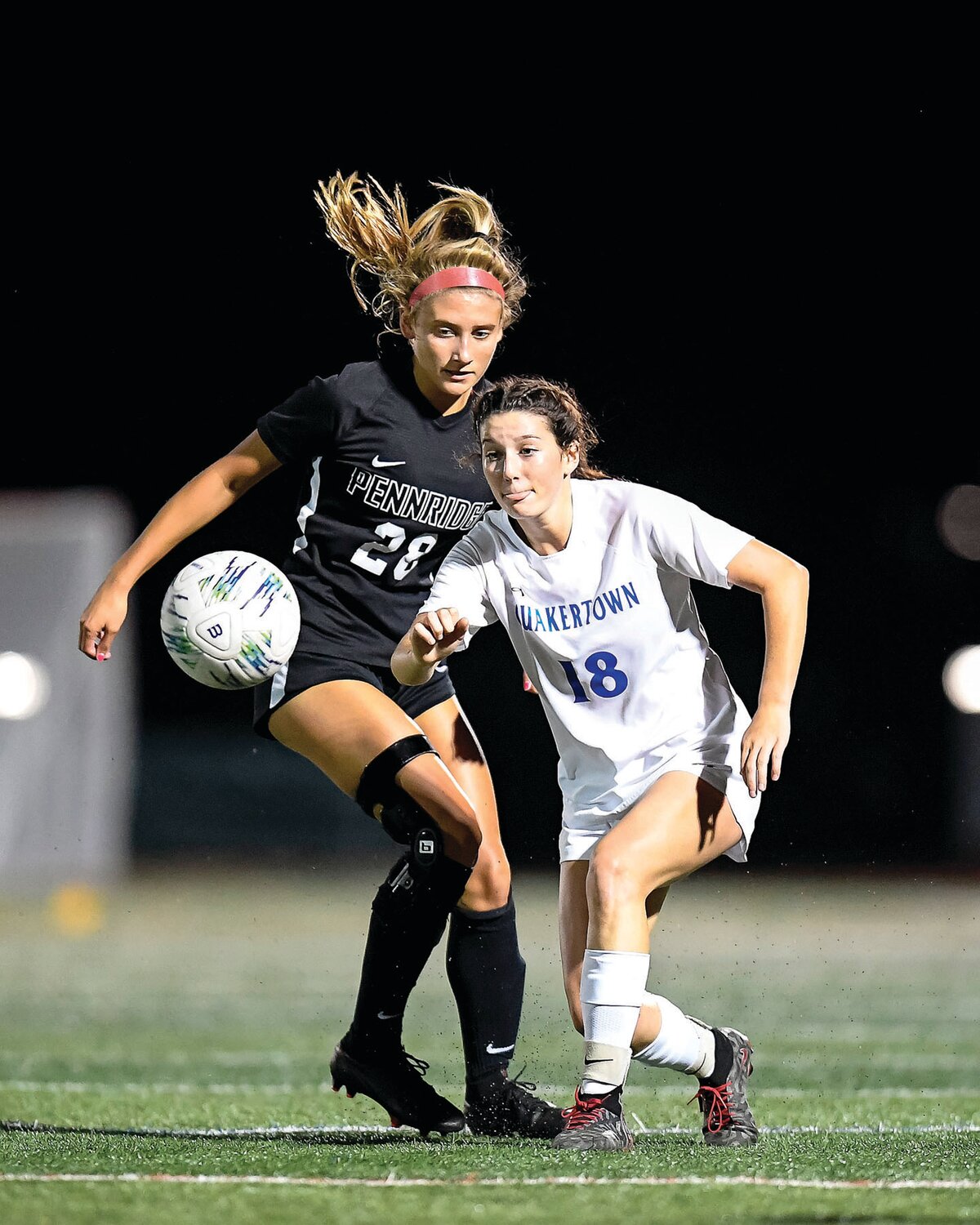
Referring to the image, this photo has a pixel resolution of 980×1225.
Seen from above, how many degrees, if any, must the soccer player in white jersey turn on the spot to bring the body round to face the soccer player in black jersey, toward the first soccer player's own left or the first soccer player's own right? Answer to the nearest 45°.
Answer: approximately 90° to the first soccer player's own right

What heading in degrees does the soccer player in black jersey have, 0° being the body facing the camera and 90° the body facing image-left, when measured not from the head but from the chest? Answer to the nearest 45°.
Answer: approximately 315°

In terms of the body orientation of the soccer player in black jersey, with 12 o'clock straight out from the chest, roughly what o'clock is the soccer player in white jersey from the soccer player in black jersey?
The soccer player in white jersey is roughly at 12 o'clock from the soccer player in black jersey.
